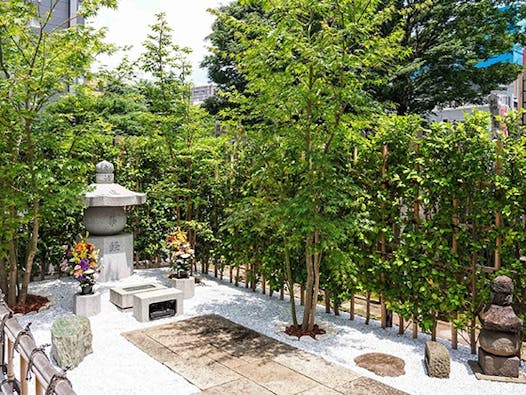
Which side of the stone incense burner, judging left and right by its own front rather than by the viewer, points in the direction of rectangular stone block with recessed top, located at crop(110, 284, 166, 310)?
back

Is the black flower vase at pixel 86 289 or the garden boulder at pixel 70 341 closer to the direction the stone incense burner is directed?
the garden boulder

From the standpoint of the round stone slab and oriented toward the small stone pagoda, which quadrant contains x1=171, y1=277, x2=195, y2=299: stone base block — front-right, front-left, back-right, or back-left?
back-left

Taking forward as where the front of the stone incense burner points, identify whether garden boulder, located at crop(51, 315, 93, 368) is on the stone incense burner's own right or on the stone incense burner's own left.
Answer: on the stone incense burner's own right

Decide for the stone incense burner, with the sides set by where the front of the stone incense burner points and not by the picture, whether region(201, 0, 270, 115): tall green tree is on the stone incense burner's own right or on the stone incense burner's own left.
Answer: on the stone incense burner's own left

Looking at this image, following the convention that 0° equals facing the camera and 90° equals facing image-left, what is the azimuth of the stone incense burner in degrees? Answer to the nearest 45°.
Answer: approximately 315°

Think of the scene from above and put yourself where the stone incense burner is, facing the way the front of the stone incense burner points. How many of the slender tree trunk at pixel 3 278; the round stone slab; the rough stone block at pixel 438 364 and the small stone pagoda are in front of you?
3
